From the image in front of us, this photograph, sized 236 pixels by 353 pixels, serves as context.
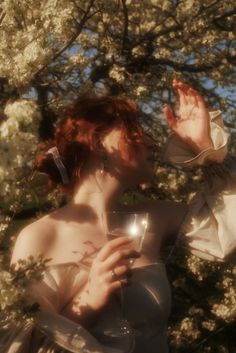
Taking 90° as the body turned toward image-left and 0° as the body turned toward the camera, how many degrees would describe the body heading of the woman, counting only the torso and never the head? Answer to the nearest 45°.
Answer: approximately 315°
